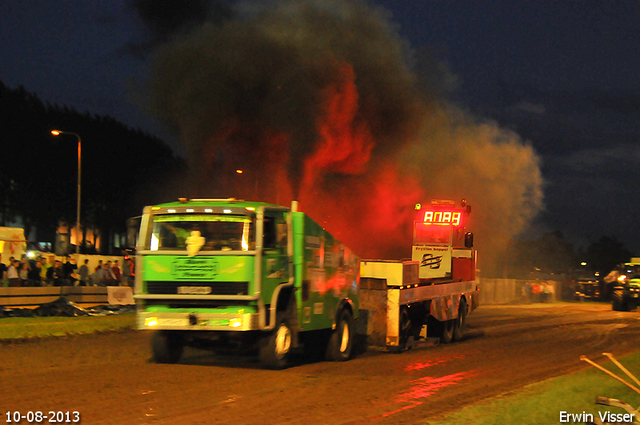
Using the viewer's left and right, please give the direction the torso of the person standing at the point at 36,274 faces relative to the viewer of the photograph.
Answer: facing to the right of the viewer

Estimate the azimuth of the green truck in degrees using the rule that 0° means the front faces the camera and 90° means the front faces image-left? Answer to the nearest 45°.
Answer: approximately 45°

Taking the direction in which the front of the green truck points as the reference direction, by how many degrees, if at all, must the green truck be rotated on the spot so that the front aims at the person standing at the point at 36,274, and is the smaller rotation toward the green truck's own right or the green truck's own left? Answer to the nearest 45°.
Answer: approximately 90° to the green truck's own right

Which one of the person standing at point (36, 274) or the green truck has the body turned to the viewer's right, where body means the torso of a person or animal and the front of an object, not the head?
the person standing

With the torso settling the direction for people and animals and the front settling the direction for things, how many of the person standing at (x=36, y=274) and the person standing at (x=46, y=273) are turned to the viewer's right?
2

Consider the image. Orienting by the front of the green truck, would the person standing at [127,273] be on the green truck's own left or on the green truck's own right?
on the green truck's own right

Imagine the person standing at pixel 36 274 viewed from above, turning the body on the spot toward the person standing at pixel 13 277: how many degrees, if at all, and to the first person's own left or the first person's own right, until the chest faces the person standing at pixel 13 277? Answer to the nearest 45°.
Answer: approximately 90° to the first person's own right

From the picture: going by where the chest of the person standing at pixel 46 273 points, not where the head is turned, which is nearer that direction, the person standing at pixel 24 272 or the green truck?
the green truck

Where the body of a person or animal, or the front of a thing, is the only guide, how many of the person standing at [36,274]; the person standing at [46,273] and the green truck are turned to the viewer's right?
2
